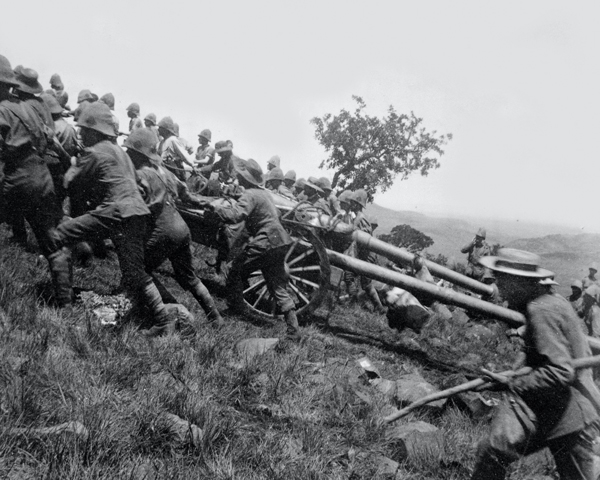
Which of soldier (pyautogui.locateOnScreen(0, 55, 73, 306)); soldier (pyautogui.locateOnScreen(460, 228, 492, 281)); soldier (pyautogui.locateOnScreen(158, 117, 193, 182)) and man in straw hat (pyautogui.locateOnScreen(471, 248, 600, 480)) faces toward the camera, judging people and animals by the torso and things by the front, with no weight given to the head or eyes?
soldier (pyautogui.locateOnScreen(460, 228, 492, 281))

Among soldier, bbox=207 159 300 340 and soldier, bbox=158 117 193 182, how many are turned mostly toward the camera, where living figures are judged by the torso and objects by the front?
0

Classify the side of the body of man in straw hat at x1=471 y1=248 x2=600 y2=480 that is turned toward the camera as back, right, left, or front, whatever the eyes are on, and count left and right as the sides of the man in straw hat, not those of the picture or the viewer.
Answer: left
